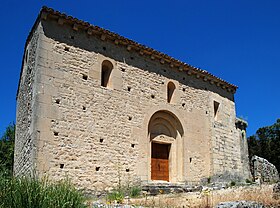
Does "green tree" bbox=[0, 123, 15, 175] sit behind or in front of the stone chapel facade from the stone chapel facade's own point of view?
behind

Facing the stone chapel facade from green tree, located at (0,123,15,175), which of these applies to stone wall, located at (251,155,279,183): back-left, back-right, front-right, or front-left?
front-left

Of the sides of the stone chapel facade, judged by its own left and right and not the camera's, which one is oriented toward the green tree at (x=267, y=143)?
left

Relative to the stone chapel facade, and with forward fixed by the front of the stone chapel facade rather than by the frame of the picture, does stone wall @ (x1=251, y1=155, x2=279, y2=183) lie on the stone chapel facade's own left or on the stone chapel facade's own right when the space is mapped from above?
on the stone chapel facade's own left

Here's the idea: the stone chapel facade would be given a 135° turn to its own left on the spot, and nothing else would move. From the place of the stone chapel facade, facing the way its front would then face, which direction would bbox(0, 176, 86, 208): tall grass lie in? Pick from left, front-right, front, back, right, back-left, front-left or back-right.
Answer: back
